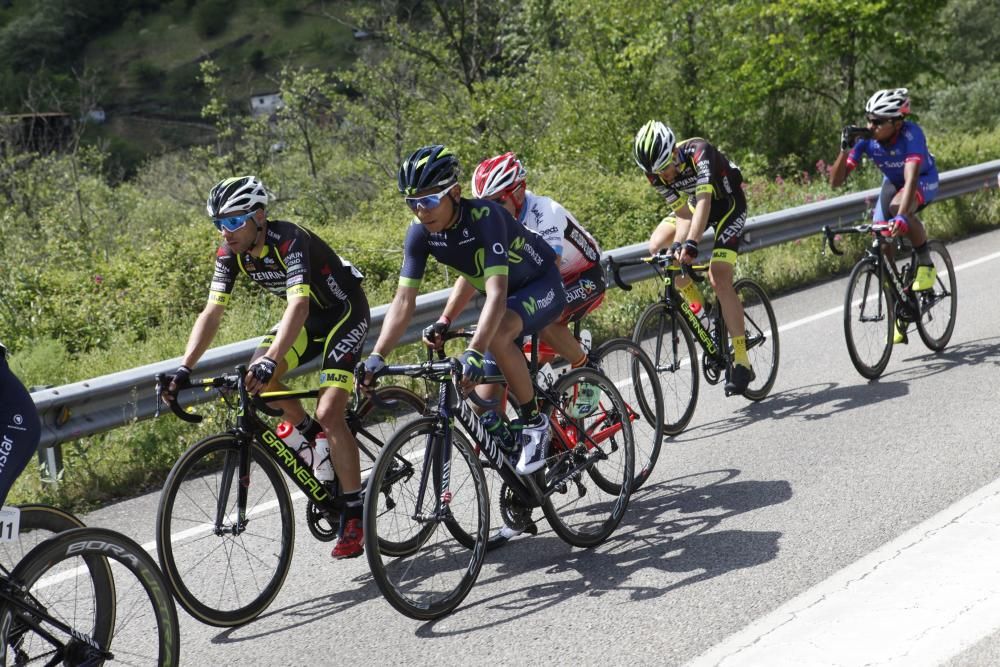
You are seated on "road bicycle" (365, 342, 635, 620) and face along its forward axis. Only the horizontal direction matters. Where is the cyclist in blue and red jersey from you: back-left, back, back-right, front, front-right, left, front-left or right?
back

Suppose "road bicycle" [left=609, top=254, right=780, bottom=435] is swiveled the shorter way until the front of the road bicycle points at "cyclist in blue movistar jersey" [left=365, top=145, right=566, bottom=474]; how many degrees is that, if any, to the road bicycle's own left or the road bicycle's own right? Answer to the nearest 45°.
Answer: approximately 45° to the road bicycle's own left

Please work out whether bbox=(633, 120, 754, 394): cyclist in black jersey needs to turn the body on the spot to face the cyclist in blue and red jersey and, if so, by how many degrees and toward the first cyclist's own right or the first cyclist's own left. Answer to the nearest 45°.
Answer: approximately 180°

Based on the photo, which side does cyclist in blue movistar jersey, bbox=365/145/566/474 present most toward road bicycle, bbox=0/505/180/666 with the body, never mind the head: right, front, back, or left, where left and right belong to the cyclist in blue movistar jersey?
front

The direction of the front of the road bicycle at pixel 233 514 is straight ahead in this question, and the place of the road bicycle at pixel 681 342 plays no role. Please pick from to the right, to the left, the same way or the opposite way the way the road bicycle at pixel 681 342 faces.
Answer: the same way

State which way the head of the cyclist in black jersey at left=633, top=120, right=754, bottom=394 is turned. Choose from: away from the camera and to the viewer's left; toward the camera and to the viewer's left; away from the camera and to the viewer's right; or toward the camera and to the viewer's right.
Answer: toward the camera and to the viewer's left

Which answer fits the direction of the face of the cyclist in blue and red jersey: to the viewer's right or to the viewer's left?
to the viewer's left

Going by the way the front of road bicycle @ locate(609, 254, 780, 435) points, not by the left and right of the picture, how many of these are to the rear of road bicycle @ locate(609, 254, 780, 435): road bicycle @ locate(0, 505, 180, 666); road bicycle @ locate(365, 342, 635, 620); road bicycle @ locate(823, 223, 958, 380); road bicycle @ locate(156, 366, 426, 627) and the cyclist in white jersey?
1

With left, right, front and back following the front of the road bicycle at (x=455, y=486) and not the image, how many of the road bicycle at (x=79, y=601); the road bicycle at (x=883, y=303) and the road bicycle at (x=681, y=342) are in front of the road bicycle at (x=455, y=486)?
1

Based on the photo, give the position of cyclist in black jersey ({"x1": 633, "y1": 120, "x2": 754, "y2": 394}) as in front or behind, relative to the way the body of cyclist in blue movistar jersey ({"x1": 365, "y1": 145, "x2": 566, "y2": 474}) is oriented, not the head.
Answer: behind

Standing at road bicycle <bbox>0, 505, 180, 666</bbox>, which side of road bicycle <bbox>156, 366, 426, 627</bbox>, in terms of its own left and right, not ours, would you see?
front

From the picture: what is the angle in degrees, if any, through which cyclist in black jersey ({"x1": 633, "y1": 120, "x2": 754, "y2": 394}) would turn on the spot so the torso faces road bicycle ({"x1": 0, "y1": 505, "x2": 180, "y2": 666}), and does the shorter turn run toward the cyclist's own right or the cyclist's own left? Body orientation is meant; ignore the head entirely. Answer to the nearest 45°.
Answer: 0° — they already face it

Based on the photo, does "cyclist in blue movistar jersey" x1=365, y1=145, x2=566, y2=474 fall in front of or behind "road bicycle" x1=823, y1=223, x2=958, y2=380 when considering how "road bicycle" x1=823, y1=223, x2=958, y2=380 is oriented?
in front

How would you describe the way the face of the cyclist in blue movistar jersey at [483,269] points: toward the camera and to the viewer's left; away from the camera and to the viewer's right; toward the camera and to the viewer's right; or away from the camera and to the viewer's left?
toward the camera and to the viewer's left

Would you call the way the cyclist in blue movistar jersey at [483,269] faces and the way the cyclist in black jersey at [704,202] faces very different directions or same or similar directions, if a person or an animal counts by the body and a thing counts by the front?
same or similar directions

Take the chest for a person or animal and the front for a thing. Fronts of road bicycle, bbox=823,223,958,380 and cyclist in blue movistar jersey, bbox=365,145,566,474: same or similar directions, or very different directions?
same or similar directions

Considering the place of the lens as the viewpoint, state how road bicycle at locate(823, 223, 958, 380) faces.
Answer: facing the viewer and to the left of the viewer
